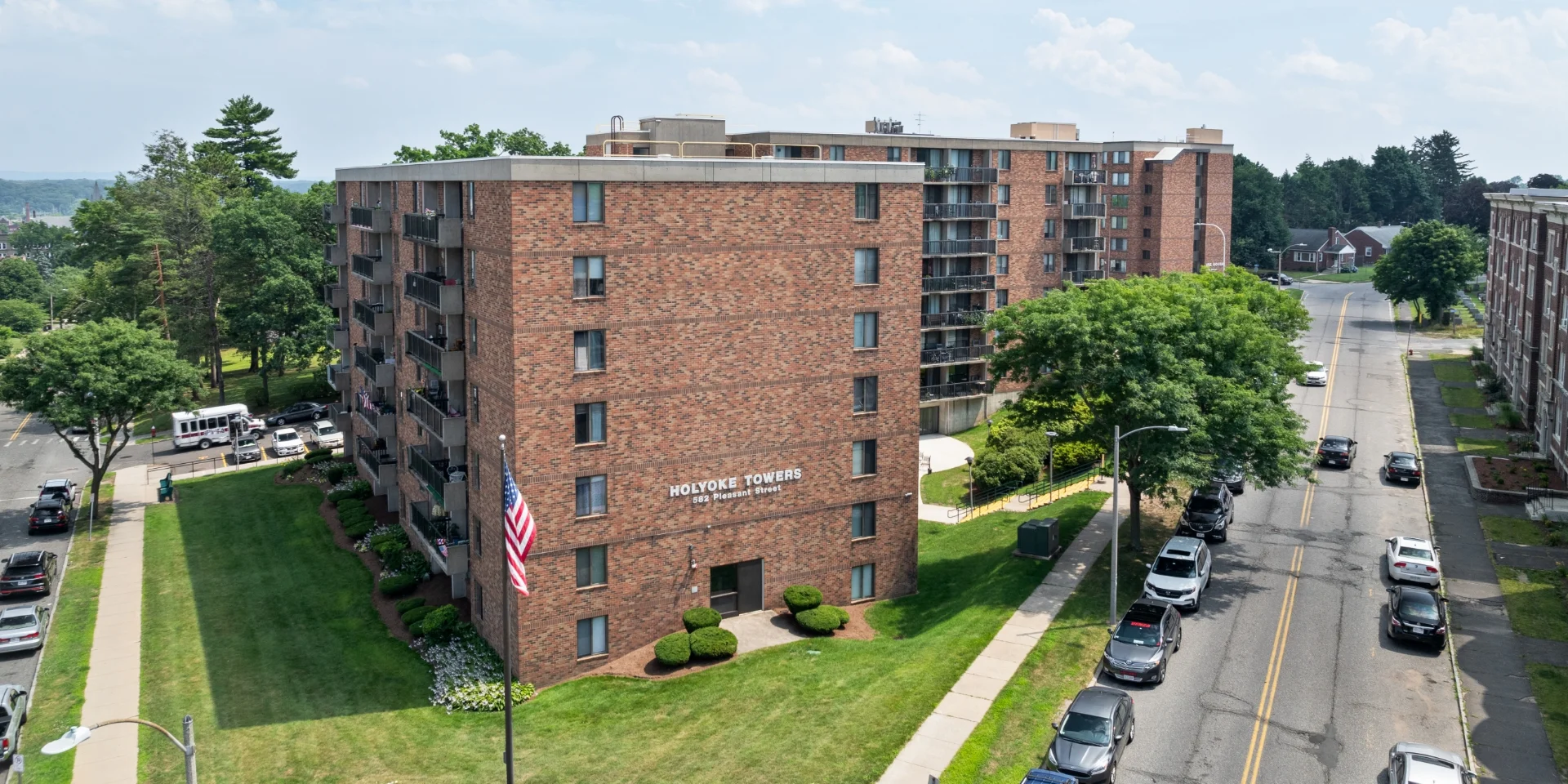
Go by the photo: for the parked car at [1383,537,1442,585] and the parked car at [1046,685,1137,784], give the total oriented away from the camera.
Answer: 1

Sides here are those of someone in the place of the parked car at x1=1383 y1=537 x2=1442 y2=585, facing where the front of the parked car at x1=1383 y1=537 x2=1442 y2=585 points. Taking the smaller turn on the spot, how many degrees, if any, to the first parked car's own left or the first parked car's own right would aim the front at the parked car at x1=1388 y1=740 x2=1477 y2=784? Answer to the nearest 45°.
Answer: approximately 180°

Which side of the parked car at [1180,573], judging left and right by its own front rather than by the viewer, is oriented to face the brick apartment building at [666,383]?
right

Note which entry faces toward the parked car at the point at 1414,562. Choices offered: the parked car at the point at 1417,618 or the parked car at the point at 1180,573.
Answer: the parked car at the point at 1417,618

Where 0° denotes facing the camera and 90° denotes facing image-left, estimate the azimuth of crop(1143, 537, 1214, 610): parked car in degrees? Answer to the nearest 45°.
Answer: approximately 0°

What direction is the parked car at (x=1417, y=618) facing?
away from the camera

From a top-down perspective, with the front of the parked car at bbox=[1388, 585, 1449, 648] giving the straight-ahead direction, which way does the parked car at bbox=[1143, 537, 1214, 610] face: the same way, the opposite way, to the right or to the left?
the opposite way

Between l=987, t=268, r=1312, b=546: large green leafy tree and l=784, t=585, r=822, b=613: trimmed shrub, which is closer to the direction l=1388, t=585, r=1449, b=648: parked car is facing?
the large green leafy tree

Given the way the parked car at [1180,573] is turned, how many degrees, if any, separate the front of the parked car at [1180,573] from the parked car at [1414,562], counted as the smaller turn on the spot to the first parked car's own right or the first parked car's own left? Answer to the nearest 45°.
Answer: approximately 135° to the first parked car's own left

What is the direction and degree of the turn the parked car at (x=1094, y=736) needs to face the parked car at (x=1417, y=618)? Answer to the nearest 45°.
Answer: approximately 135° to its left

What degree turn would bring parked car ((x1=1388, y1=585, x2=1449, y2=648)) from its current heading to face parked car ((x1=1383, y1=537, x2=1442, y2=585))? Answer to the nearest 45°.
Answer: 0° — it already faces it

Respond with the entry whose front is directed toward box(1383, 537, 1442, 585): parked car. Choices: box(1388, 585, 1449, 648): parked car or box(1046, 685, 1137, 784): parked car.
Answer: box(1388, 585, 1449, 648): parked car

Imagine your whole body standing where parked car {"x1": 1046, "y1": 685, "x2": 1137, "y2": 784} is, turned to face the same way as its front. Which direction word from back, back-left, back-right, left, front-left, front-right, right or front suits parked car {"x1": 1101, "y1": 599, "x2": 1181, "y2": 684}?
back

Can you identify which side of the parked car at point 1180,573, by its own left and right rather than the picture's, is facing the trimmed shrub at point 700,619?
right

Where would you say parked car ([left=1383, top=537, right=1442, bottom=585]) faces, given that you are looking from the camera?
facing away from the viewer

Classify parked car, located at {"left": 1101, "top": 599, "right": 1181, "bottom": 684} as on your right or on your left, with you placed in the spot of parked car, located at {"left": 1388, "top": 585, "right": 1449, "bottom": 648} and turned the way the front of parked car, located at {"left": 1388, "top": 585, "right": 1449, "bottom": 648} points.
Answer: on your left
